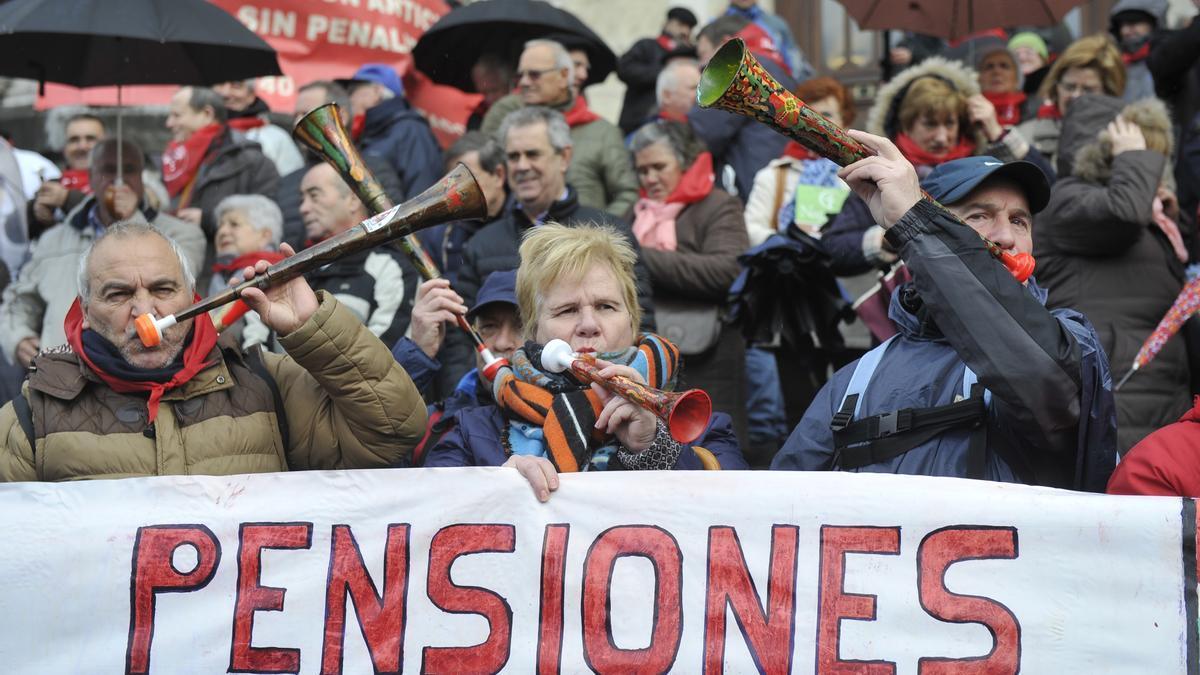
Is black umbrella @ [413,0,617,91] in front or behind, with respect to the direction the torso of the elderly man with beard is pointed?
behind

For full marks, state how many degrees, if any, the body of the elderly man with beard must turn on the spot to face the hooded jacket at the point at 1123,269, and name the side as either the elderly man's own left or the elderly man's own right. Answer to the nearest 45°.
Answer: approximately 90° to the elderly man's own left

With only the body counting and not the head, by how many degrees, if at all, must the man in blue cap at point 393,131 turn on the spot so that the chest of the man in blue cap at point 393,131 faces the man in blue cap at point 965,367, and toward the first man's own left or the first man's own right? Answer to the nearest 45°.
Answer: approximately 90° to the first man's own left

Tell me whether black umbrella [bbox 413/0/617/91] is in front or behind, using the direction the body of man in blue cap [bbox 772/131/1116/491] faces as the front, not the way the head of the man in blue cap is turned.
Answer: behind

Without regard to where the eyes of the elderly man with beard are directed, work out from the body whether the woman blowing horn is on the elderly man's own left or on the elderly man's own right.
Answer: on the elderly man's own left

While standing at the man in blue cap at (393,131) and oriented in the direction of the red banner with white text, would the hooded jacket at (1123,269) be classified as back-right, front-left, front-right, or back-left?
back-right

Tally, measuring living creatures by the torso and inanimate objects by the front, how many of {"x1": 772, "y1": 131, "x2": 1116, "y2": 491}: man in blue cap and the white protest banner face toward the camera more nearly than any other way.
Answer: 2

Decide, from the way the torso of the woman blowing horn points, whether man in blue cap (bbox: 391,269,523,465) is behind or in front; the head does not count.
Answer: behind

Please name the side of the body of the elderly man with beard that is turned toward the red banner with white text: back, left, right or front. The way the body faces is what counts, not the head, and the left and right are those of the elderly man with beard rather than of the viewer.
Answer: back

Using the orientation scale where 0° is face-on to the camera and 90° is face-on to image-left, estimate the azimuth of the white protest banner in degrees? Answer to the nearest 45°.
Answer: approximately 0°

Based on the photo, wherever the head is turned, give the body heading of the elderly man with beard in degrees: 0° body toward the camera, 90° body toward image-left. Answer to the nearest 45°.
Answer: approximately 0°
